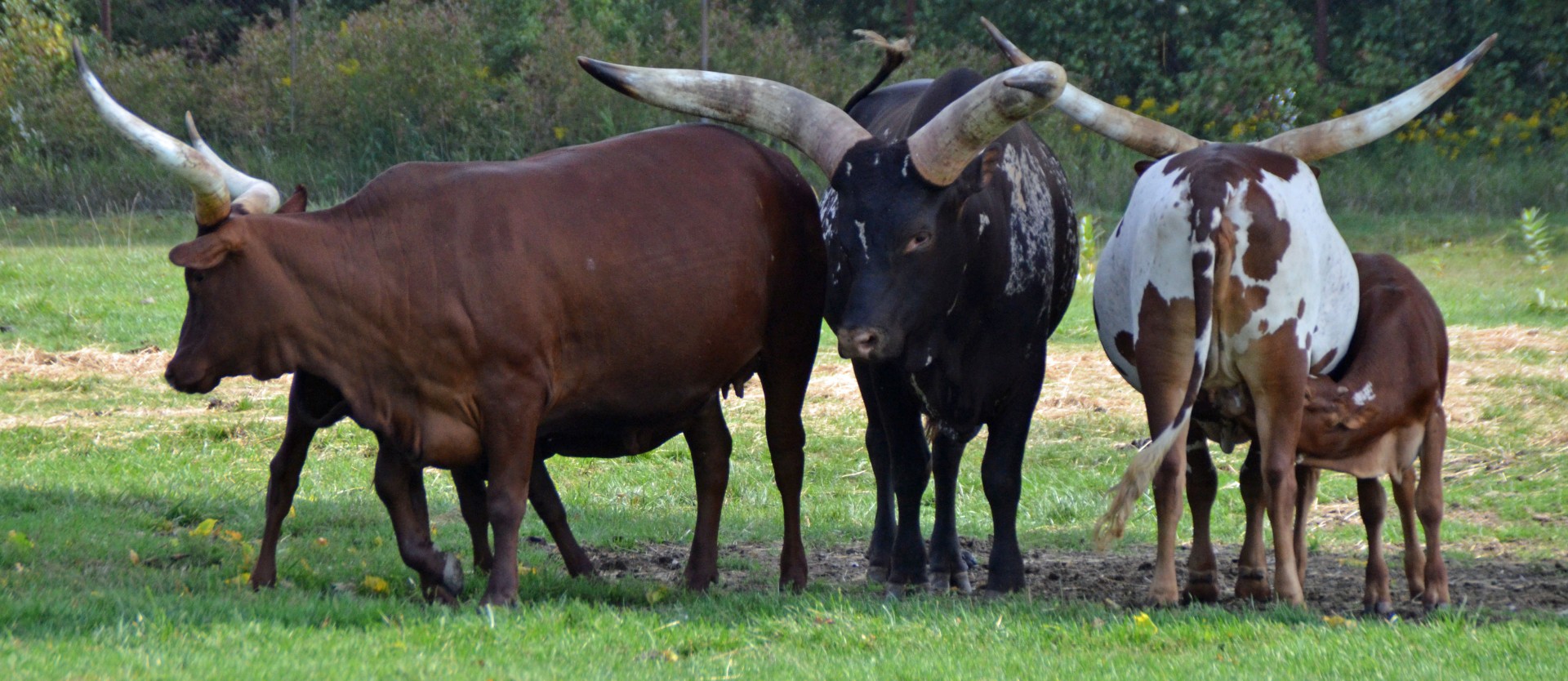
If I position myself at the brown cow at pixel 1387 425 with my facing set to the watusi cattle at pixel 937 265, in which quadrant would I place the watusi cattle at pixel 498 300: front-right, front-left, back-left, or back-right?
front-left

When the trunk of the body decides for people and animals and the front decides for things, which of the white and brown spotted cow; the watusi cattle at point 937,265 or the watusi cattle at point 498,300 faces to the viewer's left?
the watusi cattle at point 498,300

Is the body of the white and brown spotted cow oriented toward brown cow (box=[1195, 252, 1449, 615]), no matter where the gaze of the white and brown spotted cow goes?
no

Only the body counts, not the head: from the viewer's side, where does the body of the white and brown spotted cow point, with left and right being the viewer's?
facing away from the viewer

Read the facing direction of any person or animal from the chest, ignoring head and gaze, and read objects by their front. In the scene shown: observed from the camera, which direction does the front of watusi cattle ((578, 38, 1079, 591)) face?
facing the viewer

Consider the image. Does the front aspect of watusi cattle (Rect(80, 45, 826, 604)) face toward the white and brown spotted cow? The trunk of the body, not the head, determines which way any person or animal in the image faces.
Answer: no

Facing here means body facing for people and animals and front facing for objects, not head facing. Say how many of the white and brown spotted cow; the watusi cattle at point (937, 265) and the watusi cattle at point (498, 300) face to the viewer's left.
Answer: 1

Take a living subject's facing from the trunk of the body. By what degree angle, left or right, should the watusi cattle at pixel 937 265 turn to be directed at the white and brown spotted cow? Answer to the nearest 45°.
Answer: approximately 45° to its left

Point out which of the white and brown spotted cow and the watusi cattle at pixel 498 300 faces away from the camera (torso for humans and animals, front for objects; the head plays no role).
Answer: the white and brown spotted cow

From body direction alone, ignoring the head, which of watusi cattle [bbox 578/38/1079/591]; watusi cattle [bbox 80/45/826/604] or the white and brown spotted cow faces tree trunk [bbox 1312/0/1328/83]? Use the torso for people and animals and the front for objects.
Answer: the white and brown spotted cow

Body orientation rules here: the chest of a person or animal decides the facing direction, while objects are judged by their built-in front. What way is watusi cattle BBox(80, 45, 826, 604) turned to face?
to the viewer's left

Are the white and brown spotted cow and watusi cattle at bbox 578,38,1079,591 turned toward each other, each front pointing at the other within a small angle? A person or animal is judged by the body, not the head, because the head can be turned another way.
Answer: no

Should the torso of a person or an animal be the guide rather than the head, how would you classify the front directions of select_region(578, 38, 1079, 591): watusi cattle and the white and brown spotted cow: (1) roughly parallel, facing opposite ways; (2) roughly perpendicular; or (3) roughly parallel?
roughly parallel, facing opposite ways

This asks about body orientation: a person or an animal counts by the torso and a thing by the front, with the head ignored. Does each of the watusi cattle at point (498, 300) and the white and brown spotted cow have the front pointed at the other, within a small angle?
no

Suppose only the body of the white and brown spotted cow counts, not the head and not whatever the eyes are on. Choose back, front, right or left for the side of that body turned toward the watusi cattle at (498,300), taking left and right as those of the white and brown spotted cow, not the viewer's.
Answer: left

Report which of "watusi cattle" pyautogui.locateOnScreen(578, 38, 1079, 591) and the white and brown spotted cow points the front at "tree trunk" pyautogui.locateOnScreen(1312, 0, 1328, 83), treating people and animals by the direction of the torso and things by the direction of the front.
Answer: the white and brown spotted cow

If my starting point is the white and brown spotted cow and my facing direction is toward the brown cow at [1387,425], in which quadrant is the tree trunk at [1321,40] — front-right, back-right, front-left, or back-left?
front-left

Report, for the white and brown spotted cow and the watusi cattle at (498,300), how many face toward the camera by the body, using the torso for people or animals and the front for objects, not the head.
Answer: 0
